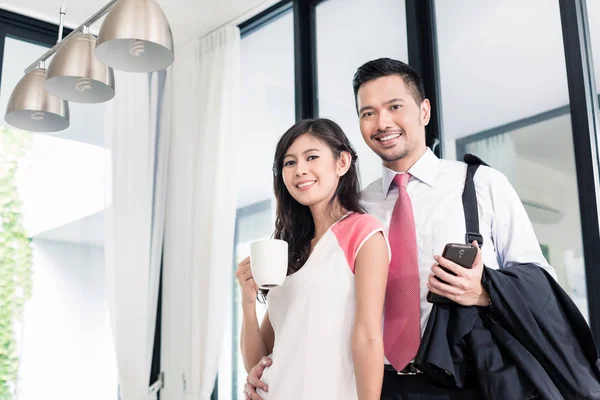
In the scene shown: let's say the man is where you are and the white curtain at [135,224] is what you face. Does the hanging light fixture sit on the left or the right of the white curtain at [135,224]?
left

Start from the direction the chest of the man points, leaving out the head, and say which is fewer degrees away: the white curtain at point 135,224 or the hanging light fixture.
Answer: the hanging light fixture

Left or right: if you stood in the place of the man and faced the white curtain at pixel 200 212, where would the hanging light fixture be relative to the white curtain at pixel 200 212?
left

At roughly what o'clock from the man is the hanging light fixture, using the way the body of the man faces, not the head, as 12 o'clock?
The hanging light fixture is roughly at 2 o'clock from the man.

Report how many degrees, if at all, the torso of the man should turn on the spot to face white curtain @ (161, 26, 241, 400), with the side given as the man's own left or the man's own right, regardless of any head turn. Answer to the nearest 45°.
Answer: approximately 90° to the man's own right

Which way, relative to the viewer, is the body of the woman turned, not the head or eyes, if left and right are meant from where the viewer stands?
facing the viewer and to the left of the viewer

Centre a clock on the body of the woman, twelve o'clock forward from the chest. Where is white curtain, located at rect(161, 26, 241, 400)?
The white curtain is roughly at 4 o'clock from the woman.

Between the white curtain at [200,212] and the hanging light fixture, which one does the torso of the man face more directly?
the hanging light fixture

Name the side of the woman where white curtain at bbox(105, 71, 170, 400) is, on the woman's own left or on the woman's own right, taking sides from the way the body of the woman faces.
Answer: on the woman's own right

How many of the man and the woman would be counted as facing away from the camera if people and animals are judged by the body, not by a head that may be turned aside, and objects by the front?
0
